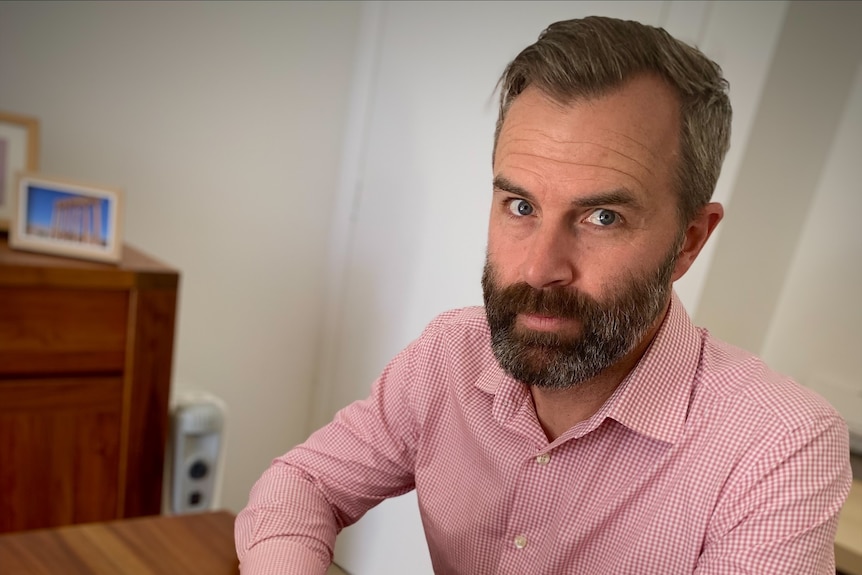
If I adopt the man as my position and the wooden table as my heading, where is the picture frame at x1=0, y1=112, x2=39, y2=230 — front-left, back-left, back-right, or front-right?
front-right

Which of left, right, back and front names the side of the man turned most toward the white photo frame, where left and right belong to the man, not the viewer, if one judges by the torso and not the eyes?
right

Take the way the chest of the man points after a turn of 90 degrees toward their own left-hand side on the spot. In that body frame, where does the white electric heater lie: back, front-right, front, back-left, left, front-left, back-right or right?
back

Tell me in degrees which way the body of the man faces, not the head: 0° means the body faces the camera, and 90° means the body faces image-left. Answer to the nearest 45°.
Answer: approximately 45°

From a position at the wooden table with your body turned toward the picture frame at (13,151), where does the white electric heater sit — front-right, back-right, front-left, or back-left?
front-right

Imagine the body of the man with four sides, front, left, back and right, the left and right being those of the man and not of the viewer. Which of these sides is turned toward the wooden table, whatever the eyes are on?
front

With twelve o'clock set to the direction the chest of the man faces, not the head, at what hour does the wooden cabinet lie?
The wooden cabinet is roughly at 2 o'clock from the man.

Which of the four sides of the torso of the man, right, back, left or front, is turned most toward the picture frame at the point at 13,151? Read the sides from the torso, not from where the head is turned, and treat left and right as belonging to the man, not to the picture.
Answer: right

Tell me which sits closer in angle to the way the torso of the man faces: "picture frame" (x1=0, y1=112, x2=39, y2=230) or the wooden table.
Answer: the wooden table

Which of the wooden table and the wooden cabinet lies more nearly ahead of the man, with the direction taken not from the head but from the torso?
the wooden table
